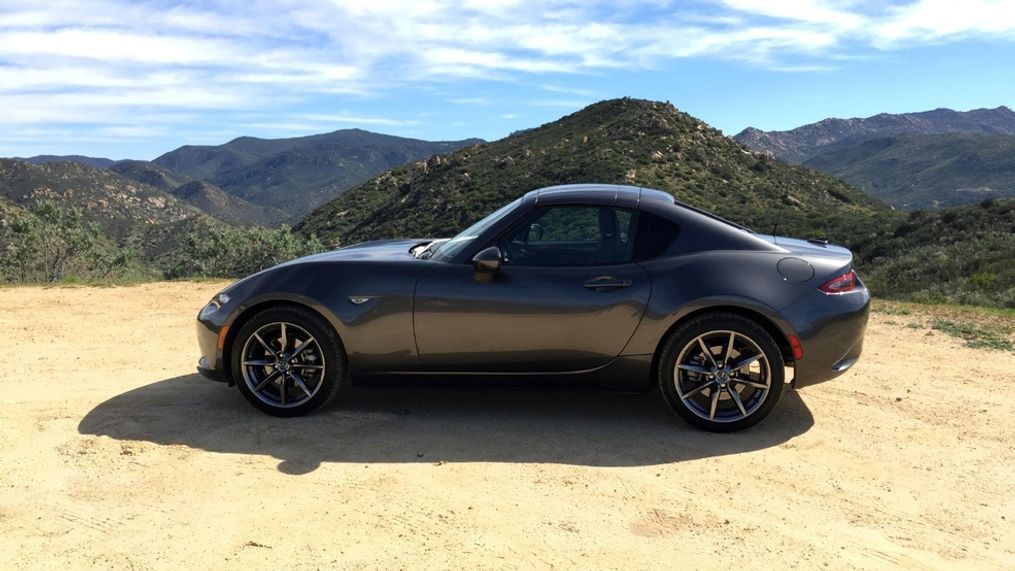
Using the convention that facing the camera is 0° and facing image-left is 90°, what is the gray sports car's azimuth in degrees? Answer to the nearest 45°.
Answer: approximately 90°
